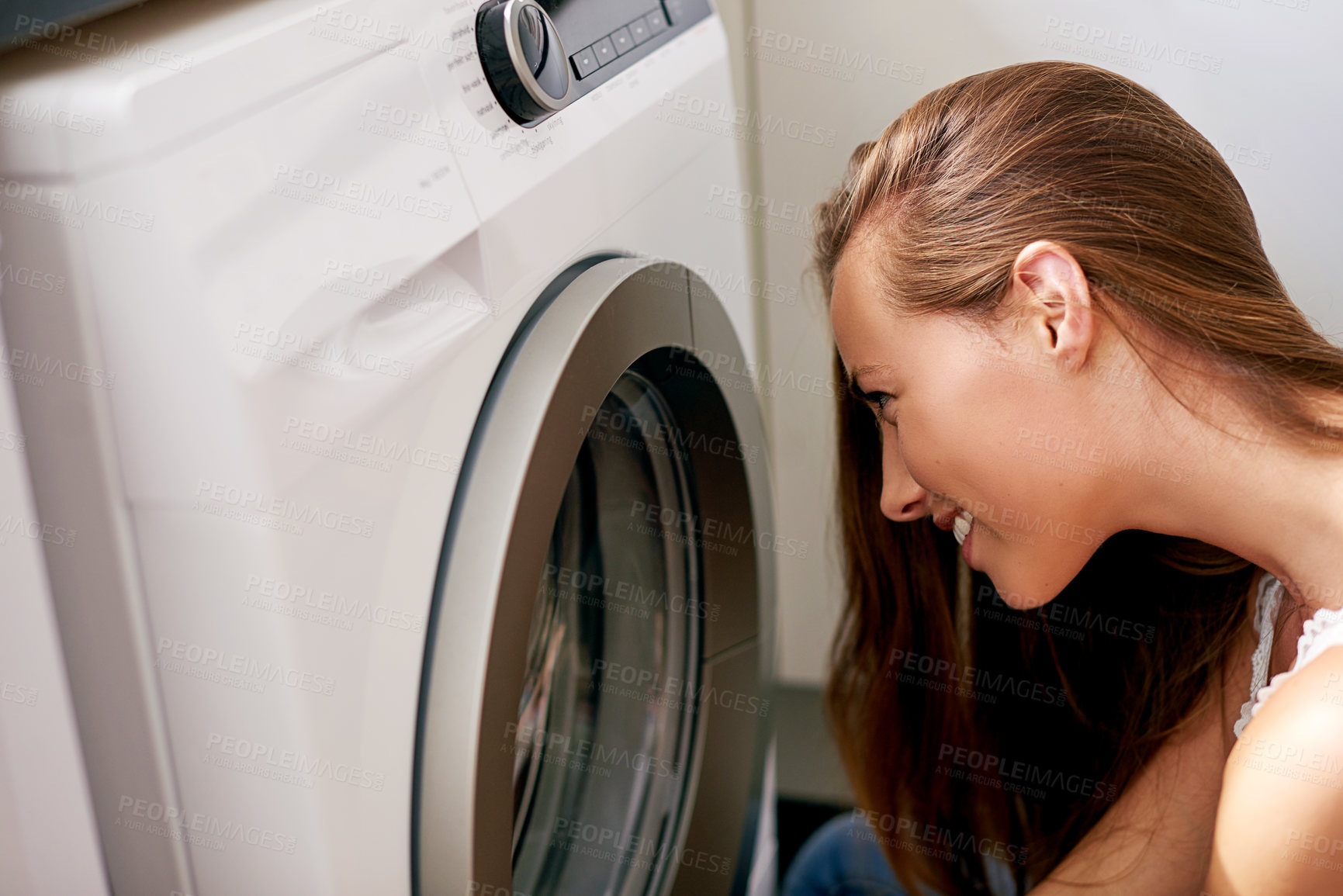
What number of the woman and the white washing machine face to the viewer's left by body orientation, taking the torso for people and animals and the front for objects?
1

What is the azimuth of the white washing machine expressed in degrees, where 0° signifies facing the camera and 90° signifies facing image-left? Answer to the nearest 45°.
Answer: approximately 315°

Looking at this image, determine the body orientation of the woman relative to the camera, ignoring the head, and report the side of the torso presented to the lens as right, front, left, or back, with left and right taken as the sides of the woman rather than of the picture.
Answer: left

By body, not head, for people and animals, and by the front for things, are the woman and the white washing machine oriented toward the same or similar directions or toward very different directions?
very different directions
